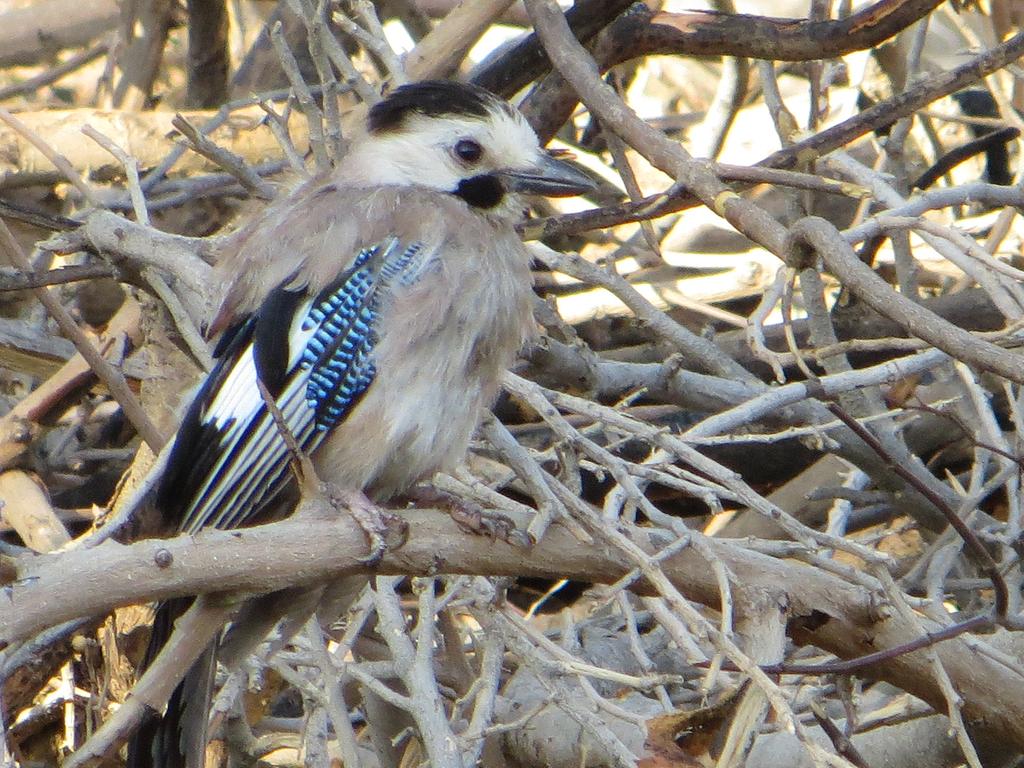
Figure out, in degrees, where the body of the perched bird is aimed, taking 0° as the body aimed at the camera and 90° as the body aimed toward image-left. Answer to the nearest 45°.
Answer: approximately 270°
